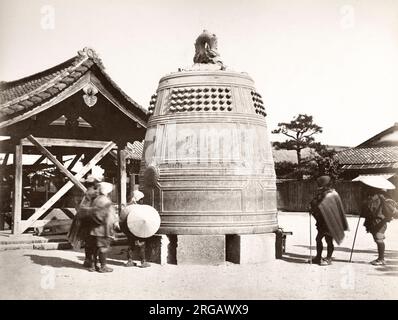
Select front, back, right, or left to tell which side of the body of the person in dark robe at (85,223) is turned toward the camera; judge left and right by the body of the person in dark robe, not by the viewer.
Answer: right

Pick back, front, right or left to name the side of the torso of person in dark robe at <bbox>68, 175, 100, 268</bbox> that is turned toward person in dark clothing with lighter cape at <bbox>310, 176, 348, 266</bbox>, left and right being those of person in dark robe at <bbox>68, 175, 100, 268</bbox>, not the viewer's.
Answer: front

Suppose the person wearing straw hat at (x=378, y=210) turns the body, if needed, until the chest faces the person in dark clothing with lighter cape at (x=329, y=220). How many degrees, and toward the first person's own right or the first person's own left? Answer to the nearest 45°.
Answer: approximately 45° to the first person's own left

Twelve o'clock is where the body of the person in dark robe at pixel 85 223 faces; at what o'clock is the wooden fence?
The wooden fence is roughly at 10 o'clock from the person in dark robe.

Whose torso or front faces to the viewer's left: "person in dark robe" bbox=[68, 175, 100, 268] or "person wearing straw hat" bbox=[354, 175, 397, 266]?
the person wearing straw hat

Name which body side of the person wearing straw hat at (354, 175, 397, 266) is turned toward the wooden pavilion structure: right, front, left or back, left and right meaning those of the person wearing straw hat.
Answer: front

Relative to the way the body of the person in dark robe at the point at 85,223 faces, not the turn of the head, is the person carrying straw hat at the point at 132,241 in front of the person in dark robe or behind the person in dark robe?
in front

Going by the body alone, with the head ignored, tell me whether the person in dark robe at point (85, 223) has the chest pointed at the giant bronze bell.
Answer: yes

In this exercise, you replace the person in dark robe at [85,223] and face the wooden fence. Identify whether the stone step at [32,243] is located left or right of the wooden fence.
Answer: left

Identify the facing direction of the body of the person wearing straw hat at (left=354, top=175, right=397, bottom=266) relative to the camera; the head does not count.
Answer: to the viewer's left

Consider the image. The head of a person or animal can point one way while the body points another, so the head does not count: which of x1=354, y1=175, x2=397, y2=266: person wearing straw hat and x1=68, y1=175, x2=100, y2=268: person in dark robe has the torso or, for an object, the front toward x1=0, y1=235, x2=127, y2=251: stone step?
the person wearing straw hat
